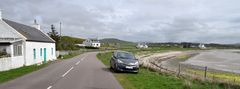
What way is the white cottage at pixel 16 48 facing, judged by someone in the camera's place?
facing the viewer and to the right of the viewer
